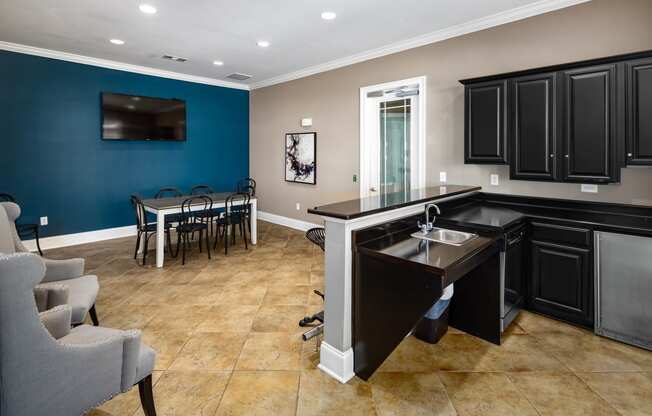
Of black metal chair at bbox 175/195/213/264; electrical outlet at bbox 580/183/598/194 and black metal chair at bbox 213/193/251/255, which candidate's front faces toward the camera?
the electrical outlet

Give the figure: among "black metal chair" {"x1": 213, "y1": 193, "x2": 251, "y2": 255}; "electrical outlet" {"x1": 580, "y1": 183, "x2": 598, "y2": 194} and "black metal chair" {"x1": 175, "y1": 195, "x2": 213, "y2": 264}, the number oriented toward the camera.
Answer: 1

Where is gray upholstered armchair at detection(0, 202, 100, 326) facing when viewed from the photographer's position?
facing the viewer and to the right of the viewer

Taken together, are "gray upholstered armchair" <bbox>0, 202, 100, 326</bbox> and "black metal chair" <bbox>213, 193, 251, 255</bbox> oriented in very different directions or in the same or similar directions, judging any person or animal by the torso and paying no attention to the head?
very different directions

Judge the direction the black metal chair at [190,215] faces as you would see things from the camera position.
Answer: facing away from the viewer and to the left of the viewer

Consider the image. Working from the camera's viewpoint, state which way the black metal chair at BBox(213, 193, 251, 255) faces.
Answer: facing away from the viewer and to the left of the viewer
